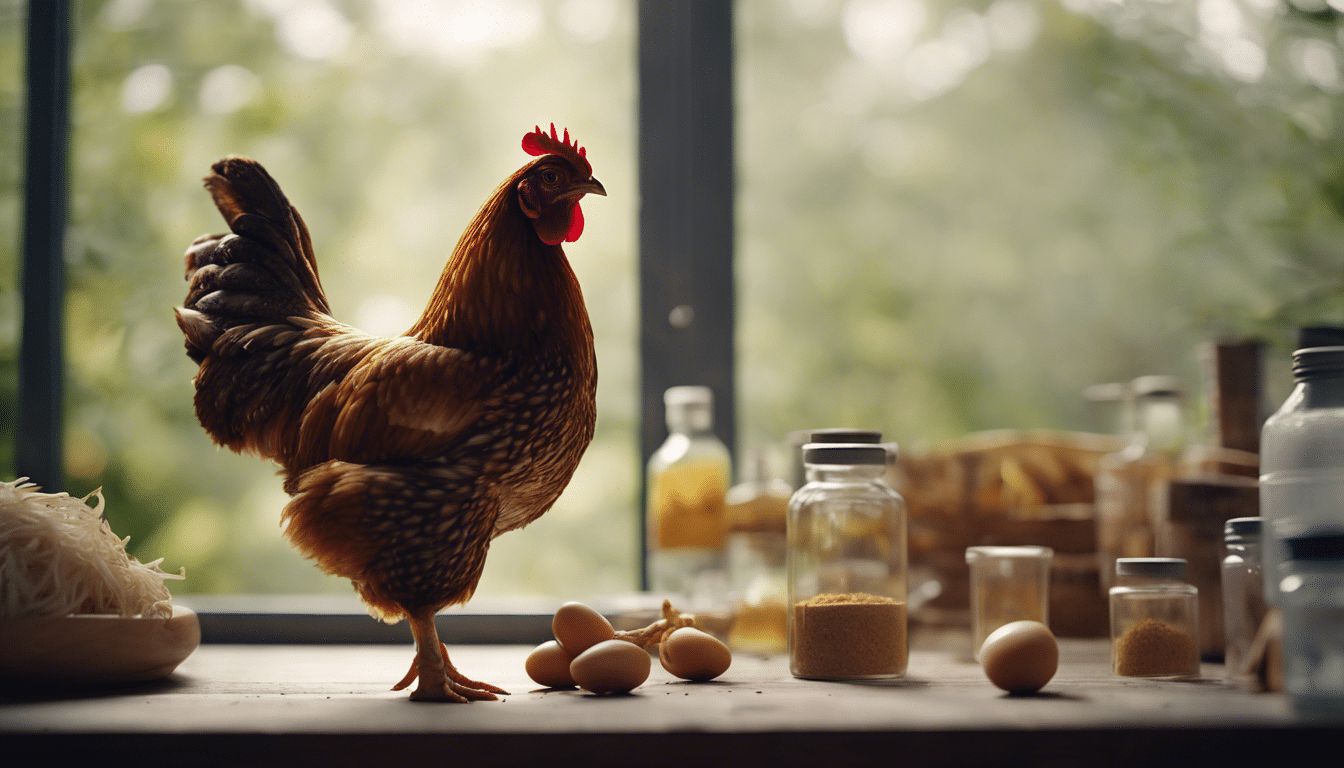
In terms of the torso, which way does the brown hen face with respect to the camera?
to the viewer's right

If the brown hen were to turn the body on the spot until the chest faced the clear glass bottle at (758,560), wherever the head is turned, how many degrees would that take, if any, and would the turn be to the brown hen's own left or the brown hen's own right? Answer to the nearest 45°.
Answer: approximately 45° to the brown hen's own left
